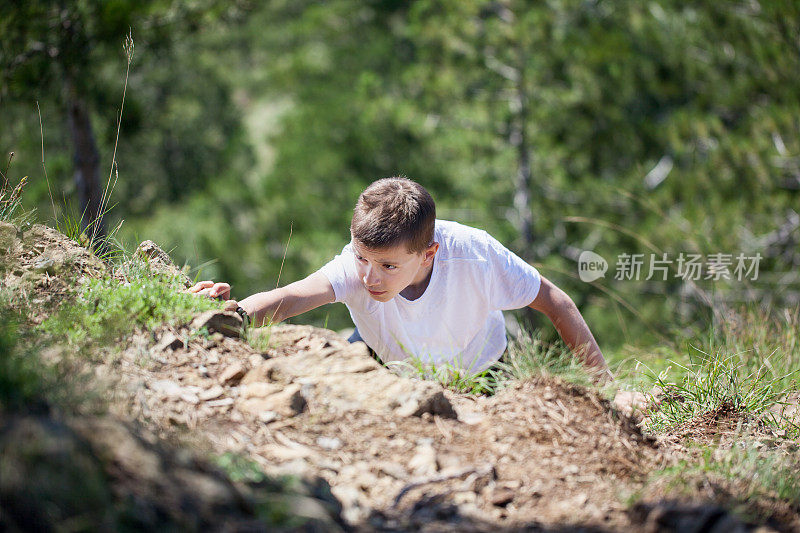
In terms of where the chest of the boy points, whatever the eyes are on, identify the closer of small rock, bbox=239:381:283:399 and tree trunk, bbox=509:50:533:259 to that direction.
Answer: the small rock

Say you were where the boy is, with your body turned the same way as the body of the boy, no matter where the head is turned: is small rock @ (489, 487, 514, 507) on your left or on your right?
on your left

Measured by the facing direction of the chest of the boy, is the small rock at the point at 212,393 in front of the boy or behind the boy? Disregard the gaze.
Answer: in front

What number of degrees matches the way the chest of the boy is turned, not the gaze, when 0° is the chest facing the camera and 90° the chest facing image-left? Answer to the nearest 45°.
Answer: approximately 45°

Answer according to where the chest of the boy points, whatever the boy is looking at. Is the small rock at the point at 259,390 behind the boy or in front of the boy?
in front
